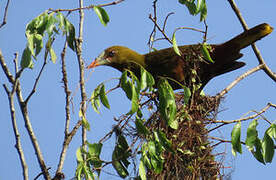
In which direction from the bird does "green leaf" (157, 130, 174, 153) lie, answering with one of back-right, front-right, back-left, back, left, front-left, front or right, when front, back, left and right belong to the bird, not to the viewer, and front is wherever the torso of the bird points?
left

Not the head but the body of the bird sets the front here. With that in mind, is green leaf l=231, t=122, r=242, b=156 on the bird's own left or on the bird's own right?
on the bird's own left

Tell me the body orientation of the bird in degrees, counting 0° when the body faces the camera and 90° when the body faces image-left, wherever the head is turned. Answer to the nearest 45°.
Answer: approximately 90°

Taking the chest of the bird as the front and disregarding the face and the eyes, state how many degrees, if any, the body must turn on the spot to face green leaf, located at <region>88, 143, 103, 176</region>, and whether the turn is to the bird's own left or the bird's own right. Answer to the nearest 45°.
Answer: approximately 45° to the bird's own left

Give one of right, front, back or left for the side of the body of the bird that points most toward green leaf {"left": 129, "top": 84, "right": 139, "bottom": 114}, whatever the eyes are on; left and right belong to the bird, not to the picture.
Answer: front

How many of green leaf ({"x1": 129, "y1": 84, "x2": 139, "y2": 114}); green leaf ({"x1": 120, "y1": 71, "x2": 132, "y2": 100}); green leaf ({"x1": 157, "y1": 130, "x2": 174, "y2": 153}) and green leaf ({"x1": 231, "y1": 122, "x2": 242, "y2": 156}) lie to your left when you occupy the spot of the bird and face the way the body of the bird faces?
4

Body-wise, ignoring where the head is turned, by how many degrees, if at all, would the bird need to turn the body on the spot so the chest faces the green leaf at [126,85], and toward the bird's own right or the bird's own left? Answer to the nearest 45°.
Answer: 0° — it already faces it
